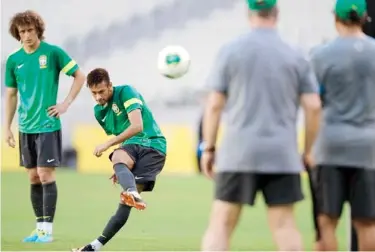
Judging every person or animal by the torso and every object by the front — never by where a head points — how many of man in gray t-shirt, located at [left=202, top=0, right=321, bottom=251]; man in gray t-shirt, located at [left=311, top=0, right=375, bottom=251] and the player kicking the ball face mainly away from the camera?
2

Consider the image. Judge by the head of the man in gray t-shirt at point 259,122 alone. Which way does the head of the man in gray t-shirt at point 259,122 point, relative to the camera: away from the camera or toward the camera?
away from the camera

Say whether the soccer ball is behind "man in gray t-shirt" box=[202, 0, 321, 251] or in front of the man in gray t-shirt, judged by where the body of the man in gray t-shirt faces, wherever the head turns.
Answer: in front

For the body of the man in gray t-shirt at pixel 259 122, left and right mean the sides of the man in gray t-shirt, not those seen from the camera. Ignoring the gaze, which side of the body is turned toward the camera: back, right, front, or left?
back

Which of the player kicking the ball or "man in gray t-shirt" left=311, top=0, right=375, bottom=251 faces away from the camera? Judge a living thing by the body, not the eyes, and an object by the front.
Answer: the man in gray t-shirt

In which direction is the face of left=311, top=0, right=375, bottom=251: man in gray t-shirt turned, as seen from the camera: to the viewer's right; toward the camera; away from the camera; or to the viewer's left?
away from the camera

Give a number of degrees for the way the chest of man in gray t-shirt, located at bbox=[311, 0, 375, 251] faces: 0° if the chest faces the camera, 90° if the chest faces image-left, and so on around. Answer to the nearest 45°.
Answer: approximately 180°
